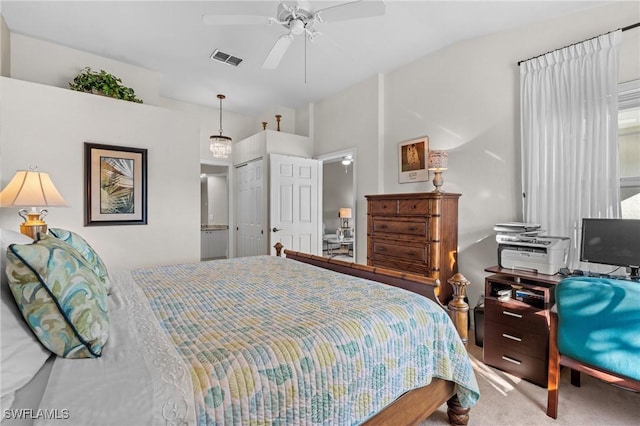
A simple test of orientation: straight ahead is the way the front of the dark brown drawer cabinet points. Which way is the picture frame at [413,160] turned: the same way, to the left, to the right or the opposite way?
the same way

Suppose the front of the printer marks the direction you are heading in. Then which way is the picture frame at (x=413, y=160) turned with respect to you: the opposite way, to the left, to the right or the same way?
the same way

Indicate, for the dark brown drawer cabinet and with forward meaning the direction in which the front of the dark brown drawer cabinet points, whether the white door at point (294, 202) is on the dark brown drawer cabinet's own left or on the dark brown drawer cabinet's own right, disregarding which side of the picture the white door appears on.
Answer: on the dark brown drawer cabinet's own right

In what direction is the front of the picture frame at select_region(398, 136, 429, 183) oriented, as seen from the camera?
facing the viewer and to the left of the viewer

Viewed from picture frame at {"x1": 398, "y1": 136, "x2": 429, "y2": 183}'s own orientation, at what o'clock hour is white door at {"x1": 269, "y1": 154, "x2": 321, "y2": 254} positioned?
The white door is roughly at 2 o'clock from the picture frame.

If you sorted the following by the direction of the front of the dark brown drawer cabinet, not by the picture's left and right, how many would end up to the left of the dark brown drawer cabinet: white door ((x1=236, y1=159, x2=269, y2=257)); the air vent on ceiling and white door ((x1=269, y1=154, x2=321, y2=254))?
0

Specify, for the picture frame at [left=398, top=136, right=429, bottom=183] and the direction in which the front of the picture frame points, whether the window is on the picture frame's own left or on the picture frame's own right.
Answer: on the picture frame's own left

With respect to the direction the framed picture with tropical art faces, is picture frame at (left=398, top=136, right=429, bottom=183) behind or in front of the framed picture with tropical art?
in front

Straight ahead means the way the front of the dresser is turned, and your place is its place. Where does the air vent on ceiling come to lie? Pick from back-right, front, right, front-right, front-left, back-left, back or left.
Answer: front-right

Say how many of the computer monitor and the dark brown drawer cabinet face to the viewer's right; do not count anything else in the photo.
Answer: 0

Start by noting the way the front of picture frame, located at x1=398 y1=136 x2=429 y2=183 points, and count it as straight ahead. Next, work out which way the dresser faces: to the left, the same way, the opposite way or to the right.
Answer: the same way

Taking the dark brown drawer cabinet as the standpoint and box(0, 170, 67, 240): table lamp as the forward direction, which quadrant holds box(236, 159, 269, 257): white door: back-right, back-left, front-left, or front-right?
front-right

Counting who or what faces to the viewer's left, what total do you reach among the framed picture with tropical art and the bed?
0

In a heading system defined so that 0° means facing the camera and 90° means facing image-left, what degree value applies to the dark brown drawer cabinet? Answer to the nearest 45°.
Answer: approximately 45°

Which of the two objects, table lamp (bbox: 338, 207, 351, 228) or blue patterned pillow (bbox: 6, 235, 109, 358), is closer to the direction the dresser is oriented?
the blue patterned pillow

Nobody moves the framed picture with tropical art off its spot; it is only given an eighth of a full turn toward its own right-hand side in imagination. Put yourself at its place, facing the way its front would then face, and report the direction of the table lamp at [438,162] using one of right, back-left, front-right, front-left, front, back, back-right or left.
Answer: front-left

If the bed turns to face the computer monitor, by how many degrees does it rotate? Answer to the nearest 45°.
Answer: approximately 45° to its right

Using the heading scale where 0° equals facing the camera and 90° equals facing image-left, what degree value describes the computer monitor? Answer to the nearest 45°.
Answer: approximately 45°
